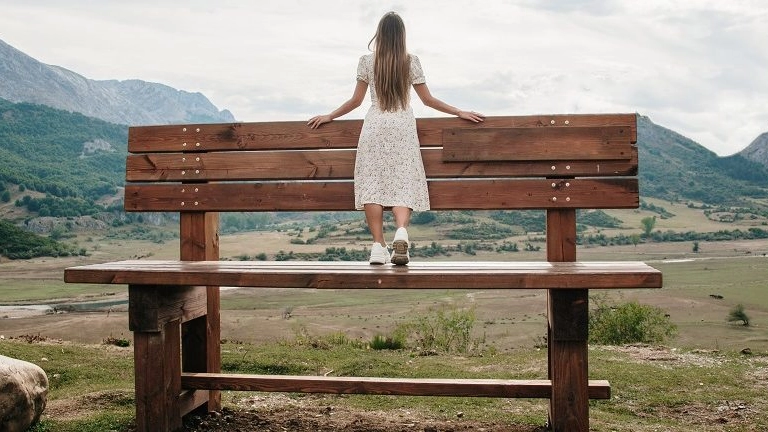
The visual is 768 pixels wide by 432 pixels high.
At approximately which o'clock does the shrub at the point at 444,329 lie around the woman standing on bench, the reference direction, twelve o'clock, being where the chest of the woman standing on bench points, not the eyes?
The shrub is roughly at 12 o'clock from the woman standing on bench.

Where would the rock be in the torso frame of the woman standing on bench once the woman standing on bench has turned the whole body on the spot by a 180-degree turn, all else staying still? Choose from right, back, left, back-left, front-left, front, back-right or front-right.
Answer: right

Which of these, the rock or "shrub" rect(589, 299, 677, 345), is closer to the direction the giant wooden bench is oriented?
the rock

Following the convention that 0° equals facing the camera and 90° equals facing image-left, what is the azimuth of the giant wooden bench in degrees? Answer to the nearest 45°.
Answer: approximately 0°

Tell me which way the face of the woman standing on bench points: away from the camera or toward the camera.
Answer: away from the camera

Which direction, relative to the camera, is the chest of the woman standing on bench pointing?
away from the camera

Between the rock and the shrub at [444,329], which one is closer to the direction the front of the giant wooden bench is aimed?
the rock

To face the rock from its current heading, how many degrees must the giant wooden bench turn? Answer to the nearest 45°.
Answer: approximately 90° to its right

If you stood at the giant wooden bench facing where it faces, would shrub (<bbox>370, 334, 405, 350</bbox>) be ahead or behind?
behind
